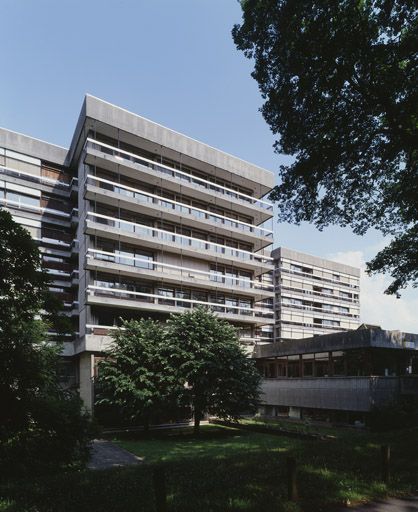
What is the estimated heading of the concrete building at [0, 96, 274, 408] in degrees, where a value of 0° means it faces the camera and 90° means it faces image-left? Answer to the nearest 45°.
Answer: approximately 315°

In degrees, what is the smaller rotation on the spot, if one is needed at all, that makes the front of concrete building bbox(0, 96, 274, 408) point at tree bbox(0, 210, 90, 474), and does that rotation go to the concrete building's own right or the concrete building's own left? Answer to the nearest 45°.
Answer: approximately 45° to the concrete building's own right

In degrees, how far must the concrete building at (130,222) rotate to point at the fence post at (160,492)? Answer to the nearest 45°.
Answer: approximately 45° to its right

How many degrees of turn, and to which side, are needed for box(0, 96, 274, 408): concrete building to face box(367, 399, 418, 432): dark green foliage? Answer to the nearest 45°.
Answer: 0° — it already faces it
